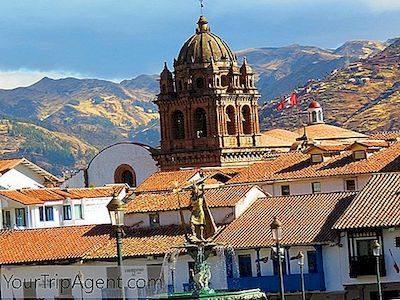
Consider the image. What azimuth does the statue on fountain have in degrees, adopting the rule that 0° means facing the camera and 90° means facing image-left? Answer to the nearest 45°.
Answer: approximately 45°
